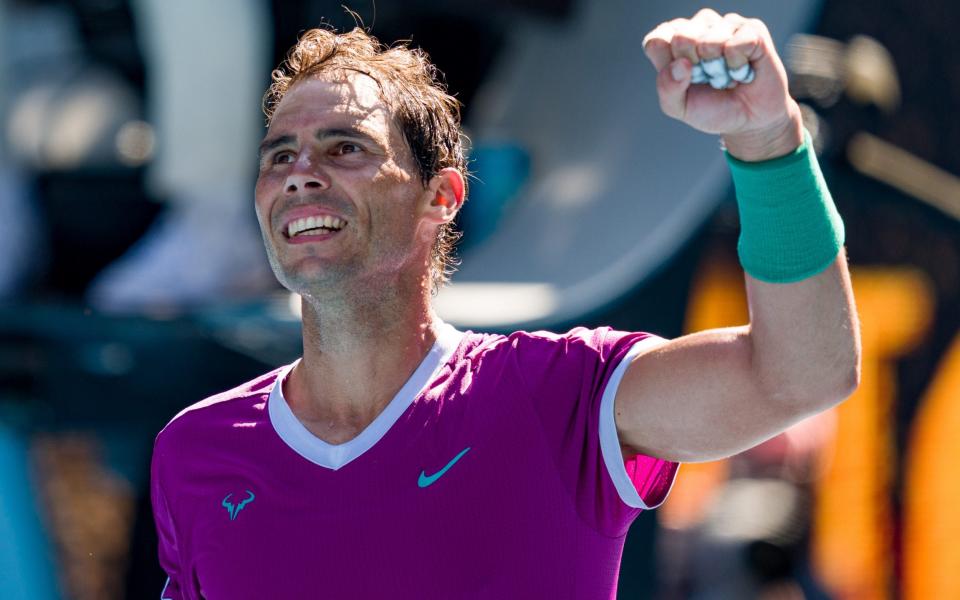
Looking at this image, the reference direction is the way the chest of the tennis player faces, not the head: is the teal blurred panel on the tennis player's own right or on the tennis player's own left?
on the tennis player's own right

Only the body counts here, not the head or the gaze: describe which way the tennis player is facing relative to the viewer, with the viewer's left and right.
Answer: facing the viewer and to the left of the viewer

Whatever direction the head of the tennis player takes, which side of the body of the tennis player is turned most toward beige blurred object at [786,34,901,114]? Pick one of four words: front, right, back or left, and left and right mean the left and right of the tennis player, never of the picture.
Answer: back
